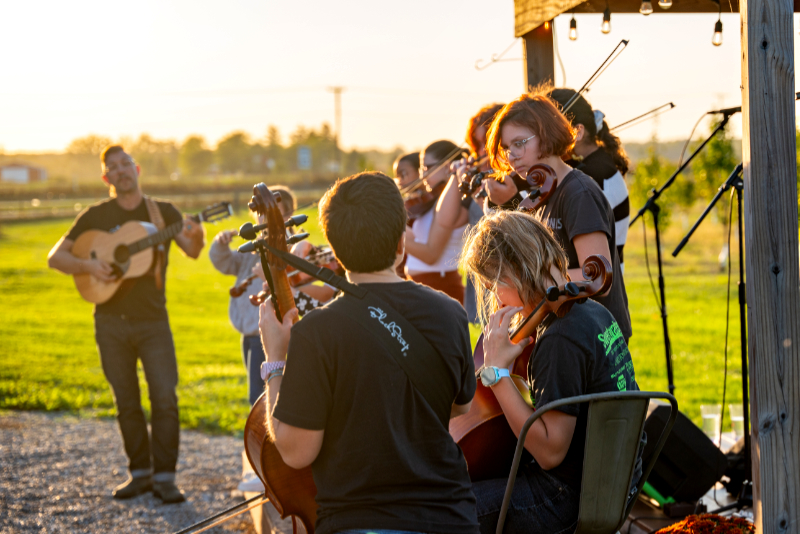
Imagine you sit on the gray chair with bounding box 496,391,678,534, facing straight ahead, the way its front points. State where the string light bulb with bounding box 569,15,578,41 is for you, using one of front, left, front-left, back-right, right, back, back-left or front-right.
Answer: front-right

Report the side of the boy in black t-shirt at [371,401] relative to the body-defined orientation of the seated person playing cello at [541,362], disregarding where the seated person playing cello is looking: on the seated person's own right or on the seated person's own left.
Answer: on the seated person's own left

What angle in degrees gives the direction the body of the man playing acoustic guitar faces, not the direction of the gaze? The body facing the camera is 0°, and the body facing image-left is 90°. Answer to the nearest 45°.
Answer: approximately 0°

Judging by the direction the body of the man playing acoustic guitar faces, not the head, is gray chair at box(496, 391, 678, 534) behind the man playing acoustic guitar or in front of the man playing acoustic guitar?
in front

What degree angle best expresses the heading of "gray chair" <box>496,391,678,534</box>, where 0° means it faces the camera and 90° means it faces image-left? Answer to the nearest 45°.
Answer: approximately 135°

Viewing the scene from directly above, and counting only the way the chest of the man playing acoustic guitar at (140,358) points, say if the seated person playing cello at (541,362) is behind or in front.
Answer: in front

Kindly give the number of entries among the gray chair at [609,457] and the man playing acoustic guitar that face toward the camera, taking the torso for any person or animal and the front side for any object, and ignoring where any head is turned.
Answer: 1

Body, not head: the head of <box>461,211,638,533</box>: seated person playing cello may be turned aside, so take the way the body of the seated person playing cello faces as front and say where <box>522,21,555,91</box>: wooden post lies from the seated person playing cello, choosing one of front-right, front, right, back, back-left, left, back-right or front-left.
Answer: front-right

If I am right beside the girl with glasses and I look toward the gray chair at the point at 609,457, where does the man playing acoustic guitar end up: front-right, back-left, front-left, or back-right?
back-right

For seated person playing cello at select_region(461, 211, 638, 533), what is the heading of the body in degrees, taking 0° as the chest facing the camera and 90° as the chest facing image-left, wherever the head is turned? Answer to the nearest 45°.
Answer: approximately 135°

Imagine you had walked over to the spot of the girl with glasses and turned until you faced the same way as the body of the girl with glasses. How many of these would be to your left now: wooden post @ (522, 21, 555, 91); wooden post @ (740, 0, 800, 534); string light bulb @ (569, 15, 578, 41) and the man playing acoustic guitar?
1

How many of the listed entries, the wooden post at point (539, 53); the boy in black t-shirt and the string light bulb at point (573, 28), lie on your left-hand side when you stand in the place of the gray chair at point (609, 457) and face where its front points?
1
